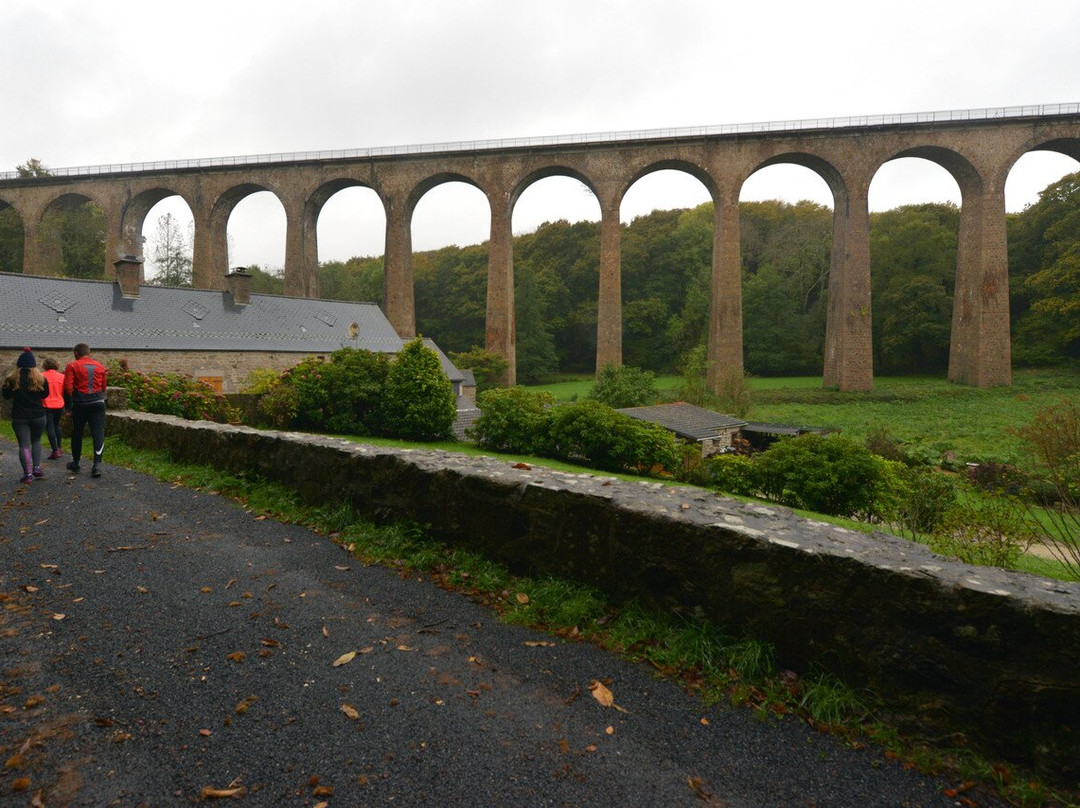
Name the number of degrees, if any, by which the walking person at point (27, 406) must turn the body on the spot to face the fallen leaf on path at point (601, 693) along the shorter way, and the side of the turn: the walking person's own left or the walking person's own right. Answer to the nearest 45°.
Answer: approximately 180°

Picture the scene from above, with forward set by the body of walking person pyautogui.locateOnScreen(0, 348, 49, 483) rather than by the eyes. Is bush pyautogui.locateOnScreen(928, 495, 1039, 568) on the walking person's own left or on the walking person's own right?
on the walking person's own right

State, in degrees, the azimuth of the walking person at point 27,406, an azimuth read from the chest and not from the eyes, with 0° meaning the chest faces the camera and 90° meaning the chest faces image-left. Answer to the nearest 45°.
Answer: approximately 180°

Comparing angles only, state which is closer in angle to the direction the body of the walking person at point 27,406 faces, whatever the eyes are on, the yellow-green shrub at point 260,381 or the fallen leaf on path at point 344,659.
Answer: the yellow-green shrub

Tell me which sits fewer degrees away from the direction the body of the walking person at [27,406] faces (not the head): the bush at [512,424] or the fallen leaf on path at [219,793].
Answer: the bush

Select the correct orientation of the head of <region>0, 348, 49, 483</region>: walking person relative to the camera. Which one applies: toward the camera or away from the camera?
away from the camera

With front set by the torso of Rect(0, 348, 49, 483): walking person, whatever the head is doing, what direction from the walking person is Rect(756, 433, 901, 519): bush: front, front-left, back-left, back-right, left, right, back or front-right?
right

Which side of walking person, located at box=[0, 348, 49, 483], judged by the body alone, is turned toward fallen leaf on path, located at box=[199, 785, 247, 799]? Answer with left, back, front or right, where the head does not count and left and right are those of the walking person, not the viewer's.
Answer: back

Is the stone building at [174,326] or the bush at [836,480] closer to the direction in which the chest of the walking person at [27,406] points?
the stone building

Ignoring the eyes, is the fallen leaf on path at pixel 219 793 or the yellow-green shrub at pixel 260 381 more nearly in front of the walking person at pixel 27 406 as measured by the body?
the yellow-green shrub

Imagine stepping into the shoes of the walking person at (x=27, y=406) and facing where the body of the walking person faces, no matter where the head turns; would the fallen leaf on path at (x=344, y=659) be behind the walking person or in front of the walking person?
behind

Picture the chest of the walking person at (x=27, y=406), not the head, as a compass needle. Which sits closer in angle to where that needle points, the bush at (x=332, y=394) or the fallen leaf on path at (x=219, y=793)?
the bush
